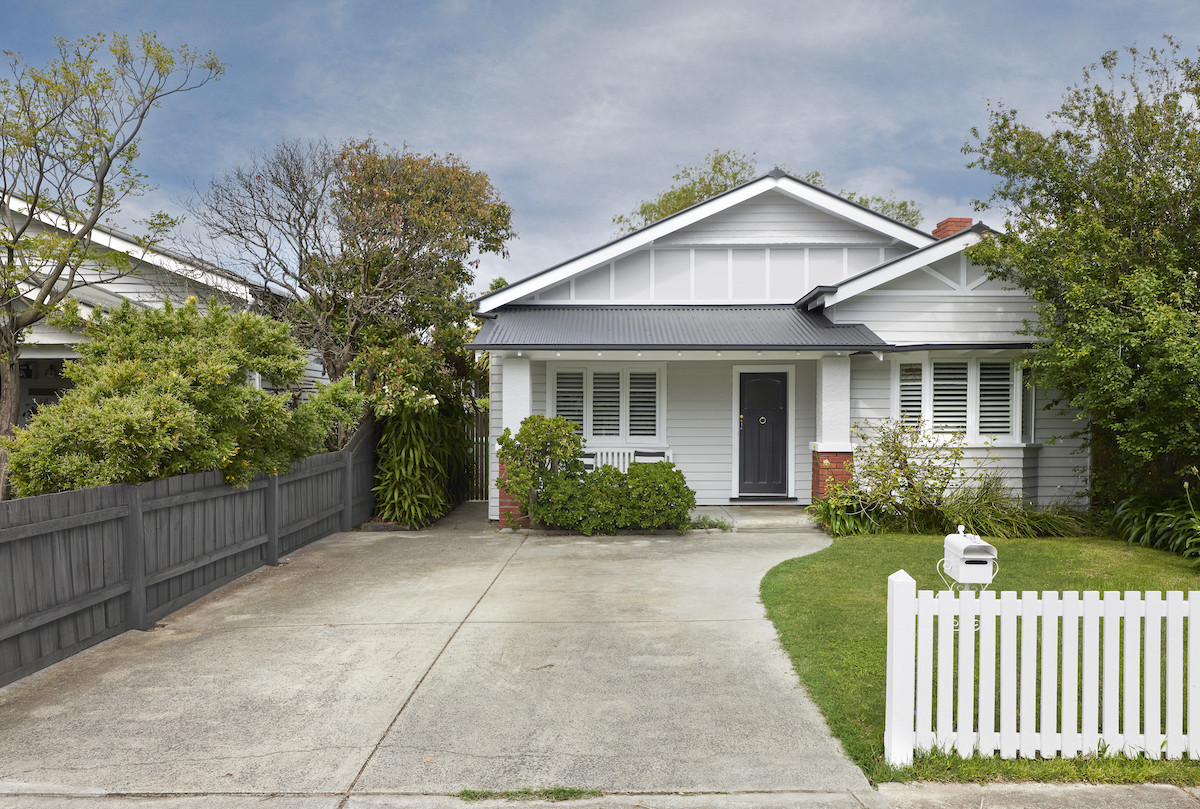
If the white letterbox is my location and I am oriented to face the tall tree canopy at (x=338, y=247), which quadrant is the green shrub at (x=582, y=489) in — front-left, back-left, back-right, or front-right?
front-right

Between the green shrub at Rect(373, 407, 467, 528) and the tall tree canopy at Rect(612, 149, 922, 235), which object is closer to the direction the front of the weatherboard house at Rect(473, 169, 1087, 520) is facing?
the green shrub

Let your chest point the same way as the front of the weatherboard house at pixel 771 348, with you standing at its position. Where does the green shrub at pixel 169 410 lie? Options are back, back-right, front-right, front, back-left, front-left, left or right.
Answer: front-right

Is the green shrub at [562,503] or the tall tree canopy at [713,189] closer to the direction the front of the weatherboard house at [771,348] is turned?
the green shrub

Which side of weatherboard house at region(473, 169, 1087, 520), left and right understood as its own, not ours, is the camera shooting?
front

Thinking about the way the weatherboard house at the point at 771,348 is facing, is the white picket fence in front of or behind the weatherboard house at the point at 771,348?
in front

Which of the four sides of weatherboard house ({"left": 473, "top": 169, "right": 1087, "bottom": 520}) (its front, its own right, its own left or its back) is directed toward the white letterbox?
front

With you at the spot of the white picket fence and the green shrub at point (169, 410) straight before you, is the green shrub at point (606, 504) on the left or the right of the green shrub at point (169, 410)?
right

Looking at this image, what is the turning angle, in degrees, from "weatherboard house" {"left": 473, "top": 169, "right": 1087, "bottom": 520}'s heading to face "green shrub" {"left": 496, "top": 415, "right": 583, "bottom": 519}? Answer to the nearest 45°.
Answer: approximately 45° to its right

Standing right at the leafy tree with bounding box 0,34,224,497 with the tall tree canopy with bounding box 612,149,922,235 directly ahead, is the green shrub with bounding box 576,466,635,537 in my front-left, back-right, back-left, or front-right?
front-right

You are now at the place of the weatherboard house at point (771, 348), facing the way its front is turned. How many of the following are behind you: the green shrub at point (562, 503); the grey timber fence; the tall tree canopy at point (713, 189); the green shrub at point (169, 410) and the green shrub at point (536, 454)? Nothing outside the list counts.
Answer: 1

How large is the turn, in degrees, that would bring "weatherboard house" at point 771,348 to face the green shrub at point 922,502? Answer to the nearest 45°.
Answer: approximately 45° to its left

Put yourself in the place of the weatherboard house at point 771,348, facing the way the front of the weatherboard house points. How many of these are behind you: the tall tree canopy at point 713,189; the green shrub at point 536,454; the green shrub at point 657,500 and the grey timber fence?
1

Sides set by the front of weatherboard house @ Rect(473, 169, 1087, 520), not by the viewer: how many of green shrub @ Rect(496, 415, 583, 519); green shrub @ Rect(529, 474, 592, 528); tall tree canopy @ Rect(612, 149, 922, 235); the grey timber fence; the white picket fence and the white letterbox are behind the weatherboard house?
1

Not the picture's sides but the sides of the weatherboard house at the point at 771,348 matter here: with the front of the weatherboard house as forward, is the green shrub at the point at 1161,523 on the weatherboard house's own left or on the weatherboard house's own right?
on the weatherboard house's own left
